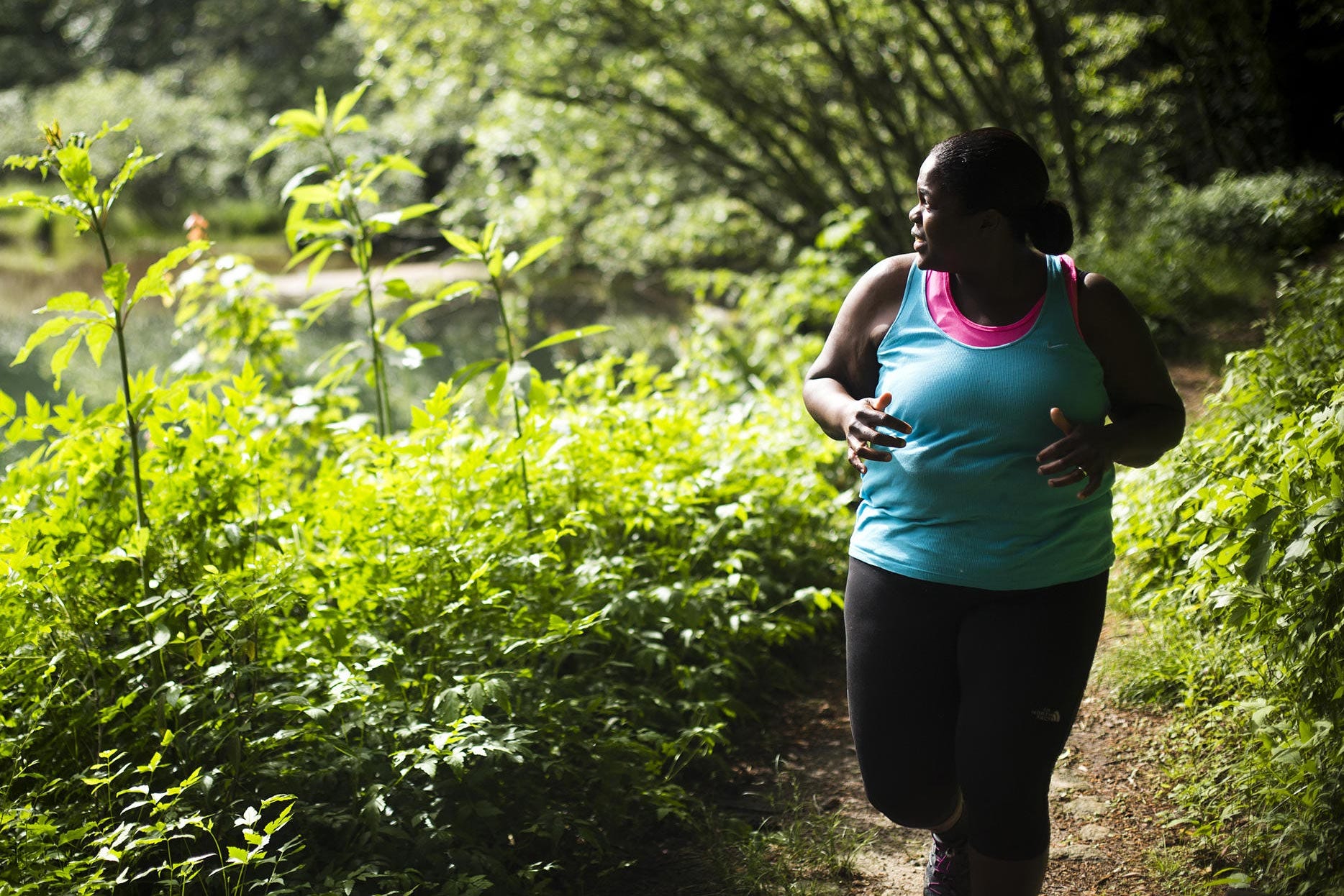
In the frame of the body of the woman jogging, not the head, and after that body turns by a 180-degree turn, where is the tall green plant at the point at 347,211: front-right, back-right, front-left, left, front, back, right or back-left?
front-left

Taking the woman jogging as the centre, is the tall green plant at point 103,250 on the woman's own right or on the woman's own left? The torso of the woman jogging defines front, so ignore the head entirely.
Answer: on the woman's own right

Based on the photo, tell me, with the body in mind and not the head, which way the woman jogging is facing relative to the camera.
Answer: toward the camera

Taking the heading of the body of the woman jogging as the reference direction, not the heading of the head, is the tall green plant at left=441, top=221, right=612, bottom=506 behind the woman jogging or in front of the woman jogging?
behind

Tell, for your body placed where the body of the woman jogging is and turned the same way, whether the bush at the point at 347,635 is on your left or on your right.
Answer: on your right

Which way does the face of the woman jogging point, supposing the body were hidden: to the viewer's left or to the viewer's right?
to the viewer's left
